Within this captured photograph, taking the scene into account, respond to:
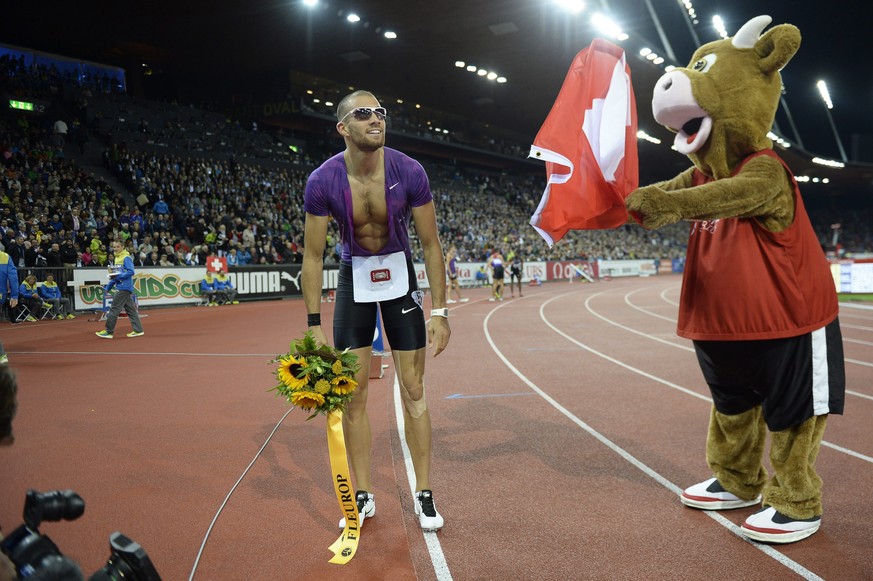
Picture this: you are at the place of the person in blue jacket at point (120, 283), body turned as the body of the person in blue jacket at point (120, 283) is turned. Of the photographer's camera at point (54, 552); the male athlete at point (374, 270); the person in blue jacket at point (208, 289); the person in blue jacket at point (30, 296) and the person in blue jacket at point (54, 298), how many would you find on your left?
2

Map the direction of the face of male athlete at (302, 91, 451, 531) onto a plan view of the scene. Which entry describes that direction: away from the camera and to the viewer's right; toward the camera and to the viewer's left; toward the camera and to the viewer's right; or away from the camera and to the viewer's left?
toward the camera and to the viewer's right

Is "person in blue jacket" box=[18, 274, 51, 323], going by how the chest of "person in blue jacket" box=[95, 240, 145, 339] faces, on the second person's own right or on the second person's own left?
on the second person's own right

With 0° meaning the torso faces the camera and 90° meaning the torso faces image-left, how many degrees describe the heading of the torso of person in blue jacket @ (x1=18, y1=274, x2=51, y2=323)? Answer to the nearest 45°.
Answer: approximately 315°

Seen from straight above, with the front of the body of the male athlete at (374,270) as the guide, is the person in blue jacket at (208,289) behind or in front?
behind

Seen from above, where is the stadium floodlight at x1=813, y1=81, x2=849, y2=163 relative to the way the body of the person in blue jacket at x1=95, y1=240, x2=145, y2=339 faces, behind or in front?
behind
